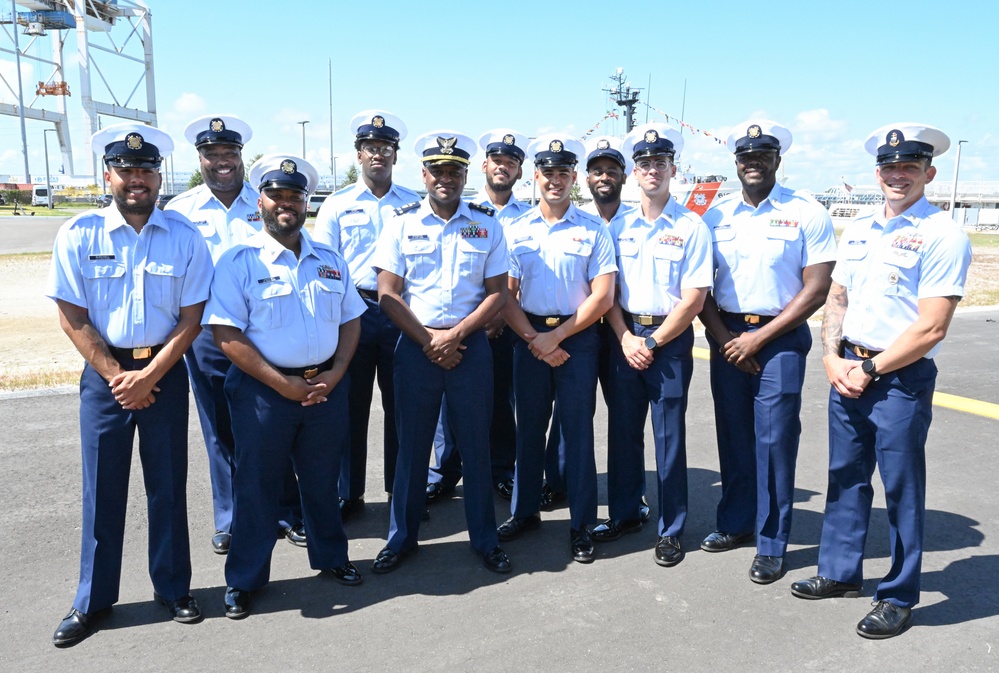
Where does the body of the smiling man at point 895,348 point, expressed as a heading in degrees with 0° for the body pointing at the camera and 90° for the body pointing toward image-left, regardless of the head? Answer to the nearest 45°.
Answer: approximately 45°

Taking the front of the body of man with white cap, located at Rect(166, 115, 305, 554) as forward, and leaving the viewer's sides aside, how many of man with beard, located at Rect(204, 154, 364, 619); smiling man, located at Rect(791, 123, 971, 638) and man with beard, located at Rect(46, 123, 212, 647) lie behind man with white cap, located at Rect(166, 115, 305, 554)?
0

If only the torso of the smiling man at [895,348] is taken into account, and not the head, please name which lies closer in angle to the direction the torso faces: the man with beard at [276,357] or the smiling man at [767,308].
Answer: the man with beard

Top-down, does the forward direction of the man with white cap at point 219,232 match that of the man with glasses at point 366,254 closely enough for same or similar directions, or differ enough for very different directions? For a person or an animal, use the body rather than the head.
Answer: same or similar directions

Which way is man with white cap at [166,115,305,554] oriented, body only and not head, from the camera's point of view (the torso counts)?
toward the camera

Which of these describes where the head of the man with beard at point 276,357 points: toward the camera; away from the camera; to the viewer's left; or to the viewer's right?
toward the camera

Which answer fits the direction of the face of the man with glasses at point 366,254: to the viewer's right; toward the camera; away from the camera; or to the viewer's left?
toward the camera

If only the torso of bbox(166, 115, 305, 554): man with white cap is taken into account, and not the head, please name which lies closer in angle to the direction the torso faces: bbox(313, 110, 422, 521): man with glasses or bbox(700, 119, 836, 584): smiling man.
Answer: the smiling man

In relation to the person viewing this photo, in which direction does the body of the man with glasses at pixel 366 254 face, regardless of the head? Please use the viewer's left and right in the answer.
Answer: facing the viewer

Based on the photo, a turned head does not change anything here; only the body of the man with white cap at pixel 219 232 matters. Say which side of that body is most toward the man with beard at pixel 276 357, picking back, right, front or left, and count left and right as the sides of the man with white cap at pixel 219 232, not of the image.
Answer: front

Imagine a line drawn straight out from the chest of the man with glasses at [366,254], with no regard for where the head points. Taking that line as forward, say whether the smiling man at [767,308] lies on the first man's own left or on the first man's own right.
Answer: on the first man's own left

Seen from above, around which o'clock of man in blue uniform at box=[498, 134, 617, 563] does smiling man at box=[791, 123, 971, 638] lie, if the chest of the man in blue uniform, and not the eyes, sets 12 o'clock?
The smiling man is roughly at 10 o'clock from the man in blue uniform.

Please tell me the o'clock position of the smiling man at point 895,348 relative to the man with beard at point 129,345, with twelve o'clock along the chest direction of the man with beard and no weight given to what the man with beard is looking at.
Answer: The smiling man is roughly at 10 o'clock from the man with beard.

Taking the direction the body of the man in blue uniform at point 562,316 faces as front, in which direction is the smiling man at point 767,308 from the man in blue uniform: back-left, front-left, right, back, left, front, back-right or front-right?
left

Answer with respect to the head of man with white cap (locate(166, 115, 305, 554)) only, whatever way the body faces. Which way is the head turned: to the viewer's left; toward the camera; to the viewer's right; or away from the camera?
toward the camera

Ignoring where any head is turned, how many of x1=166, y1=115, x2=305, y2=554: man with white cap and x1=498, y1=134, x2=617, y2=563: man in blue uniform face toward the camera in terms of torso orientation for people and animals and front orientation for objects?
2

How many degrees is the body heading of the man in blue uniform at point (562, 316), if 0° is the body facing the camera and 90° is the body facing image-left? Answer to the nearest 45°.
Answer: approximately 0°

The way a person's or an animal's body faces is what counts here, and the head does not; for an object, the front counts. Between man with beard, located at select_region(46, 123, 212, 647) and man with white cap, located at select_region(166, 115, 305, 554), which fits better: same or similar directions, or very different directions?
same or similar directions

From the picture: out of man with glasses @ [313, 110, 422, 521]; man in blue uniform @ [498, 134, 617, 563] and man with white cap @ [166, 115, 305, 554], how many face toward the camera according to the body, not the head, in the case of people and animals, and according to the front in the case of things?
3

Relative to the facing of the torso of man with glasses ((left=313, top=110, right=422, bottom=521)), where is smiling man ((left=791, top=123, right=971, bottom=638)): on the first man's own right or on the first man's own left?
on the first man's own left
